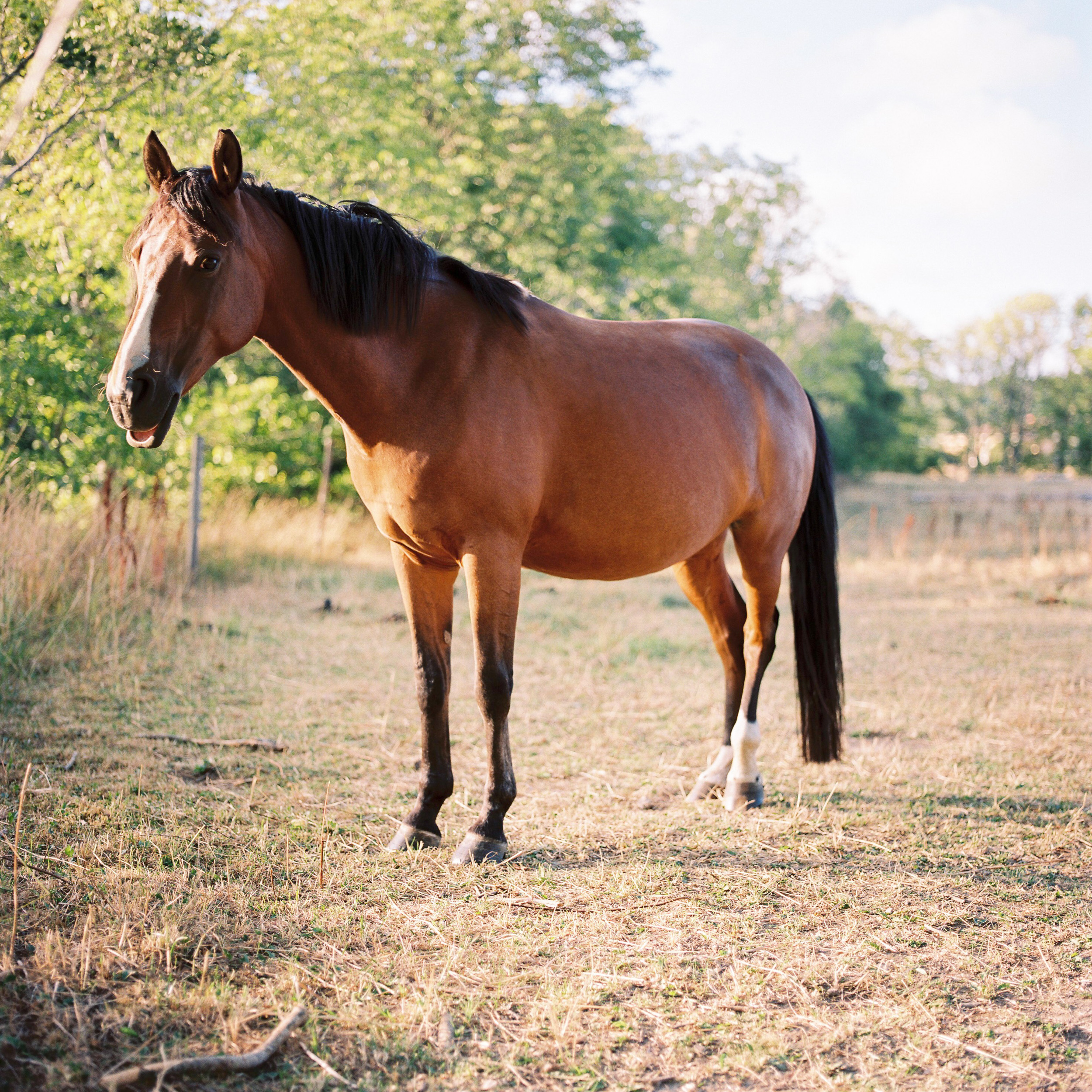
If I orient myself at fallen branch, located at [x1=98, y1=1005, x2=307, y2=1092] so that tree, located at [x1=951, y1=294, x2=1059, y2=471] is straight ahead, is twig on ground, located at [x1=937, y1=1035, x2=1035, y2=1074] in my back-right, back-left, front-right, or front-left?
front-right

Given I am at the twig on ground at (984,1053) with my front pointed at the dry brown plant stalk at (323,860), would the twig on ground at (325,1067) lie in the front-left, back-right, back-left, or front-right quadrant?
front-left

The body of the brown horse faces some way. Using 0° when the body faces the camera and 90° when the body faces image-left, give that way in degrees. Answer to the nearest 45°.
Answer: approximately 45°

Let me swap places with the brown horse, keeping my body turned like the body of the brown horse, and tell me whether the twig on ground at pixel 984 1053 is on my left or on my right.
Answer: on my left

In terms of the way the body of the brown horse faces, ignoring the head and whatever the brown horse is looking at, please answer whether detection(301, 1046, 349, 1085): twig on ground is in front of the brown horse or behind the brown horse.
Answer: in front

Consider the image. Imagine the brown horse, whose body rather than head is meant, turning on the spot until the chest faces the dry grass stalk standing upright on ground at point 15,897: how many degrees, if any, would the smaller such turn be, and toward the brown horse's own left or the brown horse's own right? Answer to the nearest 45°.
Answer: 0° — it already faces it
